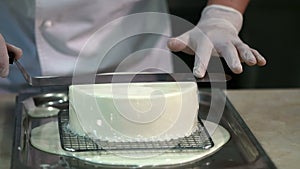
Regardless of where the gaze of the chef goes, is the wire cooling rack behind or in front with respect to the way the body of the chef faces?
in front

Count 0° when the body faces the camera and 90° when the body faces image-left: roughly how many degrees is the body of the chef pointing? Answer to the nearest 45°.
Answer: approximately 0°

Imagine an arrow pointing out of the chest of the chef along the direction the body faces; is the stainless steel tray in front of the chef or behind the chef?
in front
